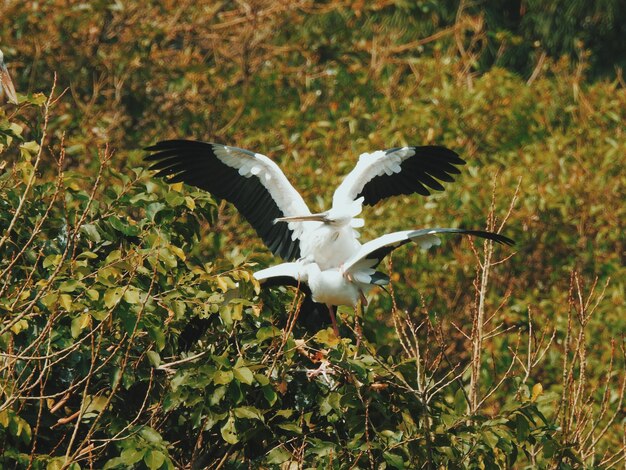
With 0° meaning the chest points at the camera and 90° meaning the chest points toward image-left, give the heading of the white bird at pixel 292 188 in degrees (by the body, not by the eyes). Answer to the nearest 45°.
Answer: approximately 45°
